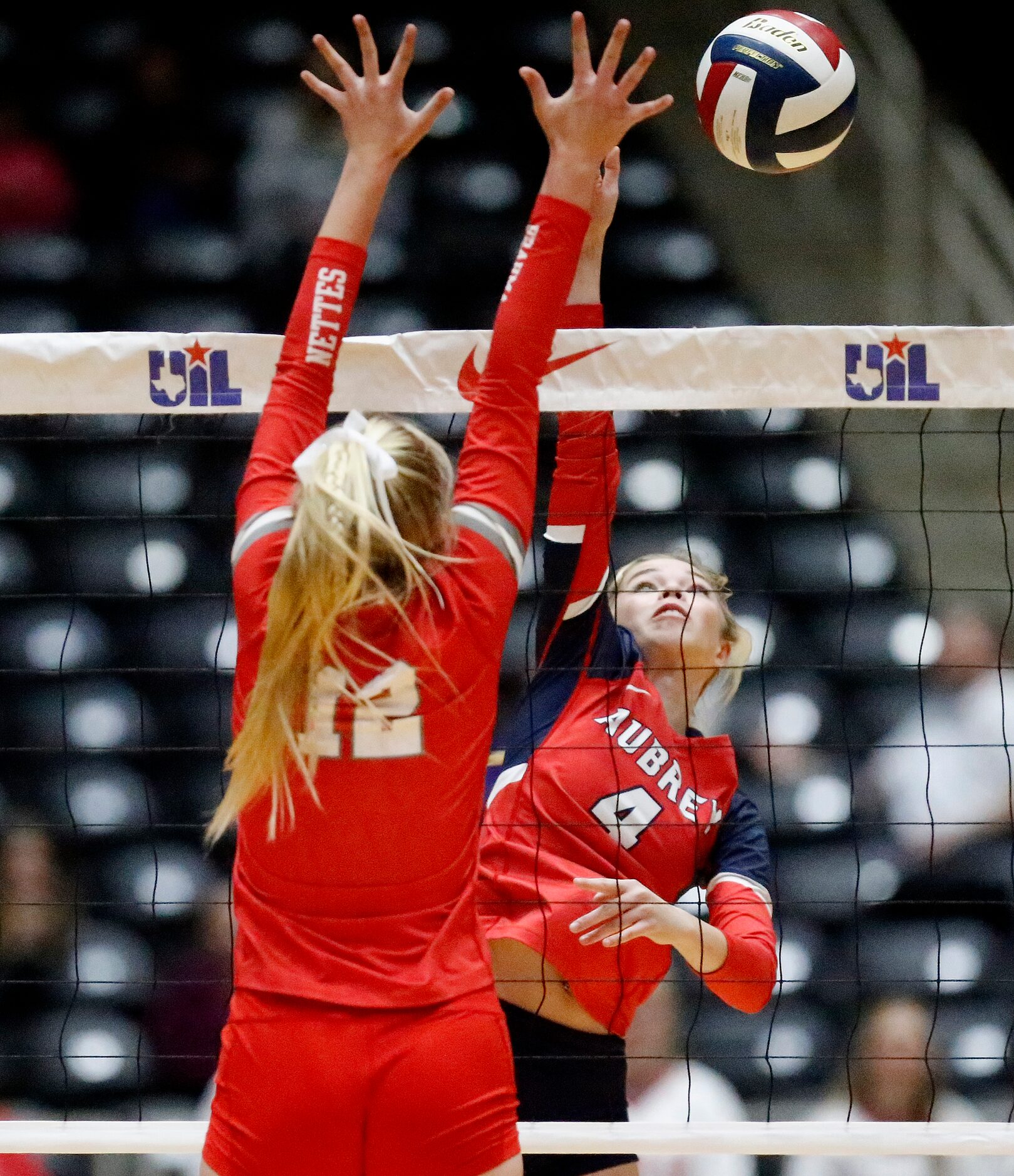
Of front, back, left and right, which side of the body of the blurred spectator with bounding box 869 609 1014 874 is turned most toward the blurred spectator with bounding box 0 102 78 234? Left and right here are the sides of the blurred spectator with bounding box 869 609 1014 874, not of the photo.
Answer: right

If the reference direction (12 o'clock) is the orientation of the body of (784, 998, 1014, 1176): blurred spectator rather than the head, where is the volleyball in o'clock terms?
The volleyball is roughly at 12 o'clock from the blurred spectator.

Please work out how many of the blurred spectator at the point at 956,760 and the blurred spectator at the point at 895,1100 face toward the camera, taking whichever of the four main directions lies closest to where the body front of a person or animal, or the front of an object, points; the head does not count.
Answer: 2

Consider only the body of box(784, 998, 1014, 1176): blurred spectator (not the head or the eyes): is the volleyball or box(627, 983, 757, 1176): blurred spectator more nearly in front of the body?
the volleyball

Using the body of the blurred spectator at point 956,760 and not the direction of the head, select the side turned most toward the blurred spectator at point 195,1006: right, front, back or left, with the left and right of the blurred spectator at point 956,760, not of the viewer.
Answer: right

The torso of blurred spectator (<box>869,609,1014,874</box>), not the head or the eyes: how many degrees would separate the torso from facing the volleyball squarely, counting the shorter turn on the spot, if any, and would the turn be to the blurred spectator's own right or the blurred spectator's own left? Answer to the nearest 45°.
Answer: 0° — they already face it

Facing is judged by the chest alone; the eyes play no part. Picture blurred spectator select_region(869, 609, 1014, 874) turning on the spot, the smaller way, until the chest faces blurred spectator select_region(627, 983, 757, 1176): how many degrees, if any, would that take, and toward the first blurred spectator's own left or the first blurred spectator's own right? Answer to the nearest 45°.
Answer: approximately 45° to the first blurred spectator's own right

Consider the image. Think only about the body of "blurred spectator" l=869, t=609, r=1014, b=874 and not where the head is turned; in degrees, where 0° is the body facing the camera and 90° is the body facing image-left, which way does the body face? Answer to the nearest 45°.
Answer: approximately 0°
